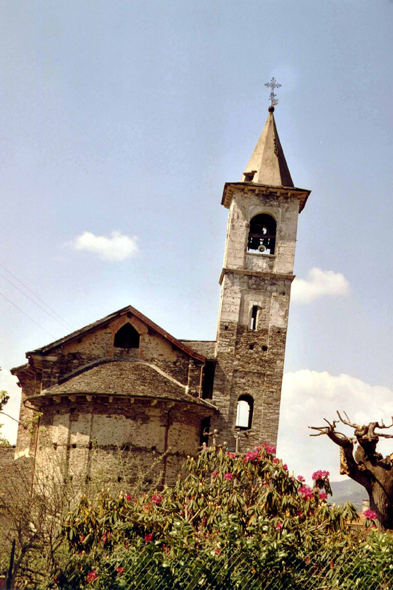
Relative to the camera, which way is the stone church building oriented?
away from the camera

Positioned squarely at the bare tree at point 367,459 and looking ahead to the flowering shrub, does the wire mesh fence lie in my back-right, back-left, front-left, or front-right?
front-left

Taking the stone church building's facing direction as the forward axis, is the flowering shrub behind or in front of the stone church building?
behind

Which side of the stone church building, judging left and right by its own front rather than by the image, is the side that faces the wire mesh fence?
back

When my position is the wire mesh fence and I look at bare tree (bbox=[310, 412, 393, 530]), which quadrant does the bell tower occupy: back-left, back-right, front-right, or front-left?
front-left

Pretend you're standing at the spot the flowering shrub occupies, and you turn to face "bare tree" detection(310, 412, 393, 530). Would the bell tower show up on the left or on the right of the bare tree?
left

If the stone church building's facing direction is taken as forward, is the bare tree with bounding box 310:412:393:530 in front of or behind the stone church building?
behind
